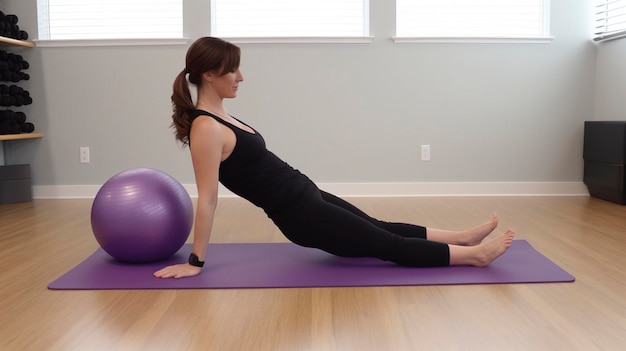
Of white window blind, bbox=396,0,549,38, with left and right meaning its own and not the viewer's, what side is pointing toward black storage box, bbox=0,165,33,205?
right

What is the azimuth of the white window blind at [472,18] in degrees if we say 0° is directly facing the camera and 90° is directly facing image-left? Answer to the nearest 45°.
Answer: approximately 0°

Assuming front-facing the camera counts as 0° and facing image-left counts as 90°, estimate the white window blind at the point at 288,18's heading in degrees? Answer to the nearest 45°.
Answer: approximately 0°

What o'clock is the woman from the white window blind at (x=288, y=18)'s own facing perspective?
The woman is roughly at 12 o'clock from the white window blind.

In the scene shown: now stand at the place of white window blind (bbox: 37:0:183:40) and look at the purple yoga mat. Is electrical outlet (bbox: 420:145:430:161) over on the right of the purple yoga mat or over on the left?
left

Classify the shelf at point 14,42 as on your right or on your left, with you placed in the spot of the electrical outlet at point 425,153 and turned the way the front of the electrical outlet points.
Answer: on your right

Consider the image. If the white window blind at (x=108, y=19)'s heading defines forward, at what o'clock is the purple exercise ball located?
The purple exercise ball is roughly at 12 o'clock from the white window blind.

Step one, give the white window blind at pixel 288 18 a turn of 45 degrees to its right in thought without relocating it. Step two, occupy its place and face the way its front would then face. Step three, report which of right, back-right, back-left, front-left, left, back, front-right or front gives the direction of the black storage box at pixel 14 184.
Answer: front-right

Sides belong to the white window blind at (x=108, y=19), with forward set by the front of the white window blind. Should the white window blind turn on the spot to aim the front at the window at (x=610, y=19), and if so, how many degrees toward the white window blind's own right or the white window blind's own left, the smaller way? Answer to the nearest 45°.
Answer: approximately 90° to the white window blind's own left

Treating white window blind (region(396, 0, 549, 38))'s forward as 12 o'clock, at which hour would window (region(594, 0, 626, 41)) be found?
The window is roughly at 9 o'clock from the white window blind.

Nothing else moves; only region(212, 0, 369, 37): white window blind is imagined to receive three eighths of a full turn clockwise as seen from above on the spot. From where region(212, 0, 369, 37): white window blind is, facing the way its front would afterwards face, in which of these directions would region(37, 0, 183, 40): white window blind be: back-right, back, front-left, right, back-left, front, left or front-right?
front-left

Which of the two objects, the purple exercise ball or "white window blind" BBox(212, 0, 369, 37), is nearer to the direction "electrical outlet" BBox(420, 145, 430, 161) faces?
the purple exercise ball
